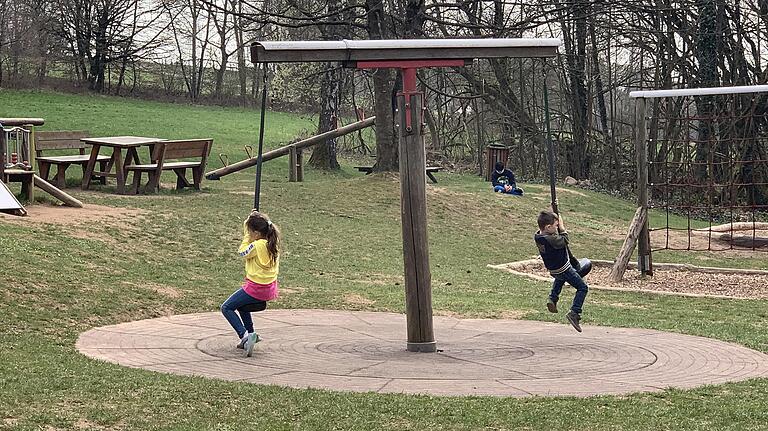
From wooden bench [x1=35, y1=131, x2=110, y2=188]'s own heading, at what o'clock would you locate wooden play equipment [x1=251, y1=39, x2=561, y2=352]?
The wooden play equipment is roughly at 1 o'clock from the wooden bench.

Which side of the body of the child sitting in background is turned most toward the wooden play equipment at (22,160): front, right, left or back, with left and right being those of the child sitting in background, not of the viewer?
right

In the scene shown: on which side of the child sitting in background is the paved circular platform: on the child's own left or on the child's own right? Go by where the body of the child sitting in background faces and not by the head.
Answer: on the child's own right

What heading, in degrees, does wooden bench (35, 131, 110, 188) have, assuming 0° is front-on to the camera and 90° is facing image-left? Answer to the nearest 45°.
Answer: approximately 315°

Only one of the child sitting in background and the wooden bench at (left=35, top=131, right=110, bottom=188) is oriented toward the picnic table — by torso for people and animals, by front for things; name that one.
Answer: the wooden bench

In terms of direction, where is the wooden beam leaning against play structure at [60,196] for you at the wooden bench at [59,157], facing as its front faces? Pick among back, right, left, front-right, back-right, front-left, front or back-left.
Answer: front-right

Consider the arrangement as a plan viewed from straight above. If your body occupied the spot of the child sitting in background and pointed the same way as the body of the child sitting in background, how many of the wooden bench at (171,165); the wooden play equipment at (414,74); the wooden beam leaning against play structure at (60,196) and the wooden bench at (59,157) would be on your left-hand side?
0

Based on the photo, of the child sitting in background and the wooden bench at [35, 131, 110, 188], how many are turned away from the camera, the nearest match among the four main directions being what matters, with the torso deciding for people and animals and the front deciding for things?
0

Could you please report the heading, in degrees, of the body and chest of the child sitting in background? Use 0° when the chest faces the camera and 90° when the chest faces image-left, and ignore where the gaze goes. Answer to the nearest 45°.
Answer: approximately 315°

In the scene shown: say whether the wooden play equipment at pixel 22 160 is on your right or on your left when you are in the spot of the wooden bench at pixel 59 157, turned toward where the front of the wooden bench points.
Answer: on your right

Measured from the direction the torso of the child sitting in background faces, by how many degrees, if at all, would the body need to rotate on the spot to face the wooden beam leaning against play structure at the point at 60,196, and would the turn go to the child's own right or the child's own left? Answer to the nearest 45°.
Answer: approximately 90° to the child's own right

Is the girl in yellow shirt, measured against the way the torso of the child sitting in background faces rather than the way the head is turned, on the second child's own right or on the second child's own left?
on the second child's own right

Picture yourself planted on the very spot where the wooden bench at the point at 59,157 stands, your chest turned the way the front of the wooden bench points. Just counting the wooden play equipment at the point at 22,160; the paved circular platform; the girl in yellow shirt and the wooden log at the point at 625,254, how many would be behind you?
0

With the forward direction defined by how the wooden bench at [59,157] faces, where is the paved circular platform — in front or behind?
in front

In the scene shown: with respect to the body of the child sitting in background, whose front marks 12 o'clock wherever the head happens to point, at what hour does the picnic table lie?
The picnic table is roughly at 3 o'clock from the child sitting in background.

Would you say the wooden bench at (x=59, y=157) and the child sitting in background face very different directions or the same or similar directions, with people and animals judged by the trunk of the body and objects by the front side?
same or similar directions
